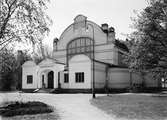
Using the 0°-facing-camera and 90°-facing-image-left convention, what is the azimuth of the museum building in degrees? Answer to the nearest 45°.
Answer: approximately 45°

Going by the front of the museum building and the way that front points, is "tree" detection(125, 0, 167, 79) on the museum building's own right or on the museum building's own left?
on the museum building's own left
